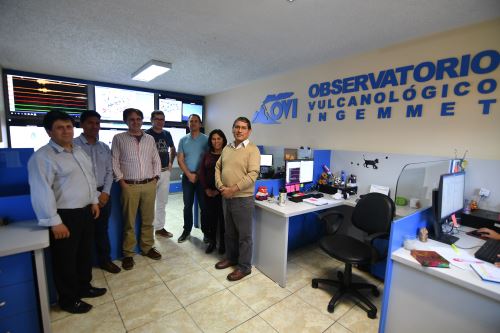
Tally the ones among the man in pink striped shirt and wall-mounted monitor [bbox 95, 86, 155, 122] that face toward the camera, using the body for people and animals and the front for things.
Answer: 2

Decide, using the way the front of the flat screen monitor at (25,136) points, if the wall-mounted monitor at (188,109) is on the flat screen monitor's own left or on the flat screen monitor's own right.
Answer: on the flat screen monitor's own left

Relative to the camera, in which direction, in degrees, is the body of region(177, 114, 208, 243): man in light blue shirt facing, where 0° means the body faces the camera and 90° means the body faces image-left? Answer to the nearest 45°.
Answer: approximately 0°

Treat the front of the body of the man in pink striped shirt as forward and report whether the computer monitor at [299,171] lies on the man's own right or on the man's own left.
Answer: on the man's own left

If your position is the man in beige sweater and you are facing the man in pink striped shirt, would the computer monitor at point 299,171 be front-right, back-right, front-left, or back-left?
back-right
